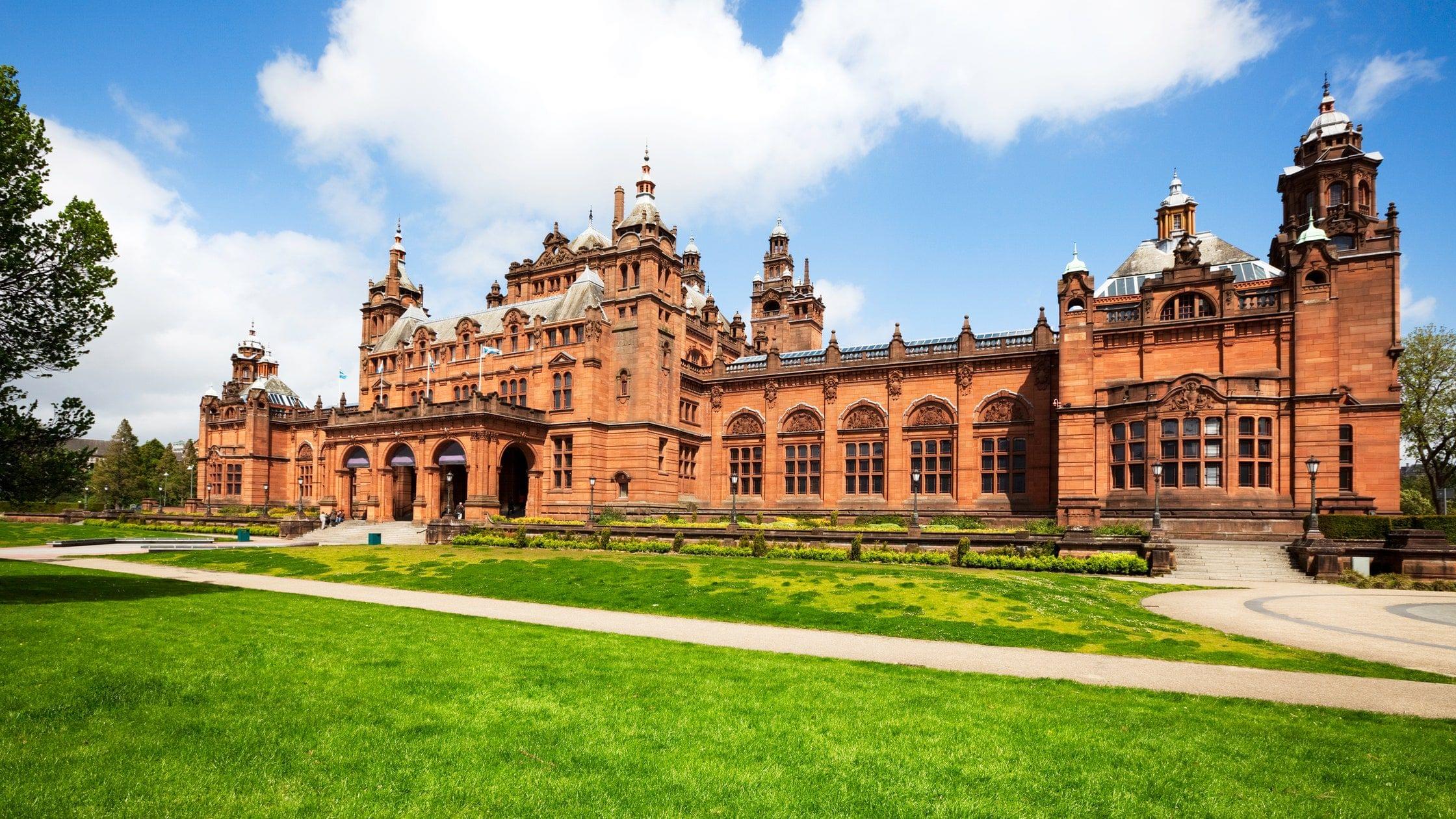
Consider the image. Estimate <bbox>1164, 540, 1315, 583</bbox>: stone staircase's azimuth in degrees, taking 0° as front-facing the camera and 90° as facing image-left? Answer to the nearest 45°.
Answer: approximately 0°

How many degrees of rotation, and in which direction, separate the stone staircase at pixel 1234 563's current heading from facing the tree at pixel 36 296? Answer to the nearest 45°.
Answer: approximately 45° to its right

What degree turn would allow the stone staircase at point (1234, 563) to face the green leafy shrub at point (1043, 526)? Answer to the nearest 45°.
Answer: approximately 135° to its right

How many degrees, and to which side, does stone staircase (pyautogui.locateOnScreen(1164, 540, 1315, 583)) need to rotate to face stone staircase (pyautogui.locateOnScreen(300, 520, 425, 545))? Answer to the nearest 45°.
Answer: approximately 90° to its right

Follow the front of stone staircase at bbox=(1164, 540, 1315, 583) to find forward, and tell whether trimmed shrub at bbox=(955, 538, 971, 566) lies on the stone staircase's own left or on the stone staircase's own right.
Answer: on the stone staircase's own right
